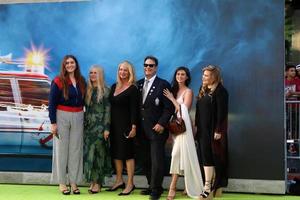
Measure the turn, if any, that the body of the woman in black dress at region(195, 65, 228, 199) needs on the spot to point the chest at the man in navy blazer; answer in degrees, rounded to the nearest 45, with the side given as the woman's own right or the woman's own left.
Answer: approximately 45° to the woman's own right

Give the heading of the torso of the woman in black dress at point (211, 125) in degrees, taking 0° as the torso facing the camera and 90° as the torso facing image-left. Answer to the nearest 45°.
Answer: approximately 45°

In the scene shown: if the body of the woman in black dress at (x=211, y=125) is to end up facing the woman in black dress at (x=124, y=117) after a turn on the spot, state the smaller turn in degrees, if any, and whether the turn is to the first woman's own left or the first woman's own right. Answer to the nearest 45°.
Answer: approximately 45° to the first woman's own right

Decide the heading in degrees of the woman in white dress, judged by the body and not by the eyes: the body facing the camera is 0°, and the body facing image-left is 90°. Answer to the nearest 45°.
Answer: approximately 45°

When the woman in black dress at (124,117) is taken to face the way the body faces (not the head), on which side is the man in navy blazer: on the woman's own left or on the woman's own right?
on the woman's own left

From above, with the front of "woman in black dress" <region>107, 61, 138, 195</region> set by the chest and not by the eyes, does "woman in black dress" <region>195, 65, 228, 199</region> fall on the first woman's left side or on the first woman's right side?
on the first woman's left side

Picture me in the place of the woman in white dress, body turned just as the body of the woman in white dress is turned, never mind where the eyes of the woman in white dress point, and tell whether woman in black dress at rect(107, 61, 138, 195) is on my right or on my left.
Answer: on my right
